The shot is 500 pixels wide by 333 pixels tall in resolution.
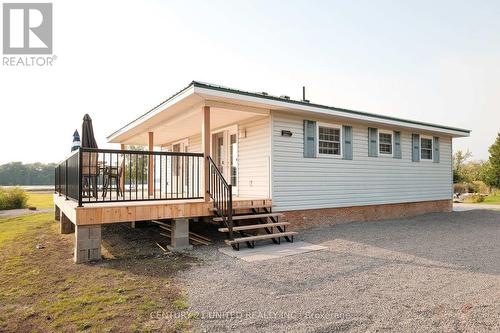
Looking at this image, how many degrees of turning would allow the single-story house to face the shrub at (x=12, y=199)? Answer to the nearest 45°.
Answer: approximately 90° to its right

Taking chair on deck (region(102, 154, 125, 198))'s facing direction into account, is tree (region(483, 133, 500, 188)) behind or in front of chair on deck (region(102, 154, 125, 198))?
behind

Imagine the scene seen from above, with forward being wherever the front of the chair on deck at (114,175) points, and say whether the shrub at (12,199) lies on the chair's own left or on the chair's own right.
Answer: on the chair's own right
